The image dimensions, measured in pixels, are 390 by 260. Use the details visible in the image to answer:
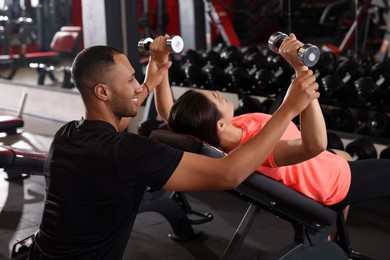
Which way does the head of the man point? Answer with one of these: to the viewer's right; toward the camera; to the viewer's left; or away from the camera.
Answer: to the viewer's right

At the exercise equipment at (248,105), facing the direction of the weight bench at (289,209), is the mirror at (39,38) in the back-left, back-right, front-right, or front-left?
back-right

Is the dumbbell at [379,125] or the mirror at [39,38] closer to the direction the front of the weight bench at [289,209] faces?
the dumbbell

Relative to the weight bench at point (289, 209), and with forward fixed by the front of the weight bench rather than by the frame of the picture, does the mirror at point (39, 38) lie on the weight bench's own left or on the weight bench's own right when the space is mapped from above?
on the weight bench's own left

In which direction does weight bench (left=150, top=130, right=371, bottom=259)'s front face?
to the viewer's right

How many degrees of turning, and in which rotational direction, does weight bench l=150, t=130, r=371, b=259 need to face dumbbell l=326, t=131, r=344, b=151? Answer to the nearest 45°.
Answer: approximately 90° to its left

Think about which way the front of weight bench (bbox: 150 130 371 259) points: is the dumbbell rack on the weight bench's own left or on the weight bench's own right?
on the weight bench's own left
